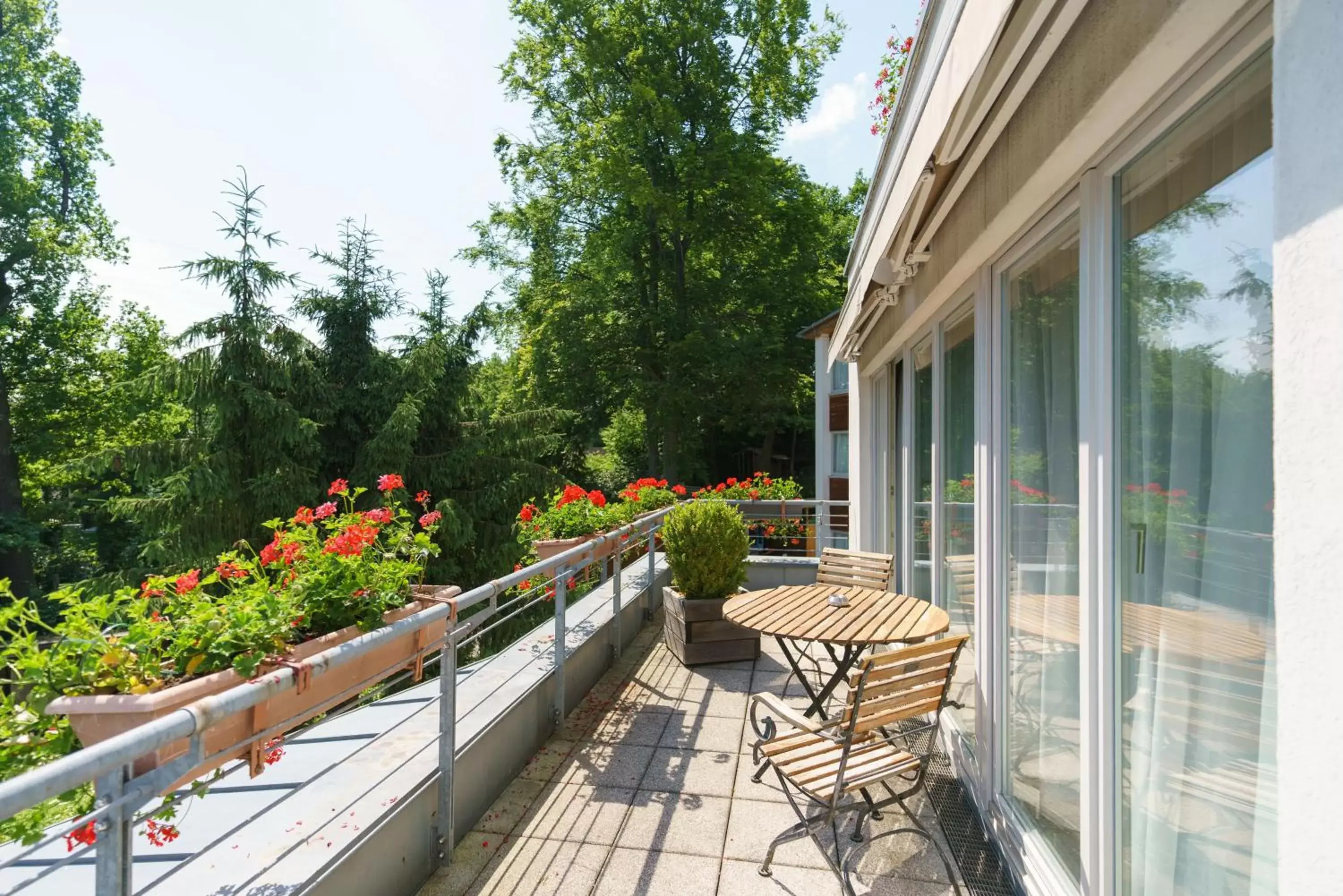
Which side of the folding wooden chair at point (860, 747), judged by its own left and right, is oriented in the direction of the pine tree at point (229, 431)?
front

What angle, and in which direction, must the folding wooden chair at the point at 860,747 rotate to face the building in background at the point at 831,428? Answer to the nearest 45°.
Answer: approximately 45° to its right

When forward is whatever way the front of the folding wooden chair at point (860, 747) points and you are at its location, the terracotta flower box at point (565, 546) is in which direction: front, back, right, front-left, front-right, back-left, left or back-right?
front

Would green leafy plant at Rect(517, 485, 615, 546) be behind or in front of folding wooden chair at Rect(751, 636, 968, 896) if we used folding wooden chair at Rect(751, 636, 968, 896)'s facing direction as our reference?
in front

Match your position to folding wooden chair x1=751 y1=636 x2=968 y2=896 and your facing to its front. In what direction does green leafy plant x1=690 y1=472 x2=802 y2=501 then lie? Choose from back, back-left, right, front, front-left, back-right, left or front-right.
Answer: front-right
